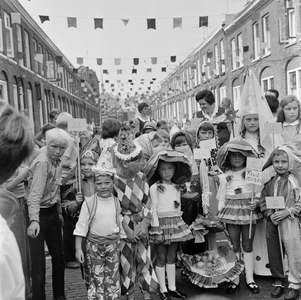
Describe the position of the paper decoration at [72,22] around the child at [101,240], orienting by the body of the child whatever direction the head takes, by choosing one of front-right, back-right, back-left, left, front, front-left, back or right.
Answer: back

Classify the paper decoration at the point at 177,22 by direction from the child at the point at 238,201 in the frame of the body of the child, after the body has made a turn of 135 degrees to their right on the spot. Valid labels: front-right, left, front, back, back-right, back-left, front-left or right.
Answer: front-right

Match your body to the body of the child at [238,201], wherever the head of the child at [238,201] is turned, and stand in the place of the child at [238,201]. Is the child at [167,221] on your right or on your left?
on your right

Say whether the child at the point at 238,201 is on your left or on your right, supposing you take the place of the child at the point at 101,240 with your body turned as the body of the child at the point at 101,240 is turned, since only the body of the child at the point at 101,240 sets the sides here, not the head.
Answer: on your left

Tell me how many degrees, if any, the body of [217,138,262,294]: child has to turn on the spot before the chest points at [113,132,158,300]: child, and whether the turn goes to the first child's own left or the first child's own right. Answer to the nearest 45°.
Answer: approximately 45° to the first child's own right

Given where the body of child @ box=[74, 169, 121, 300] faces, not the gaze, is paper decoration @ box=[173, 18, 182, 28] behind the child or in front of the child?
behind

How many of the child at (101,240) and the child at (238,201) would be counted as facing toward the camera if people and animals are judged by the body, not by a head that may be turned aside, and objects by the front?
2
